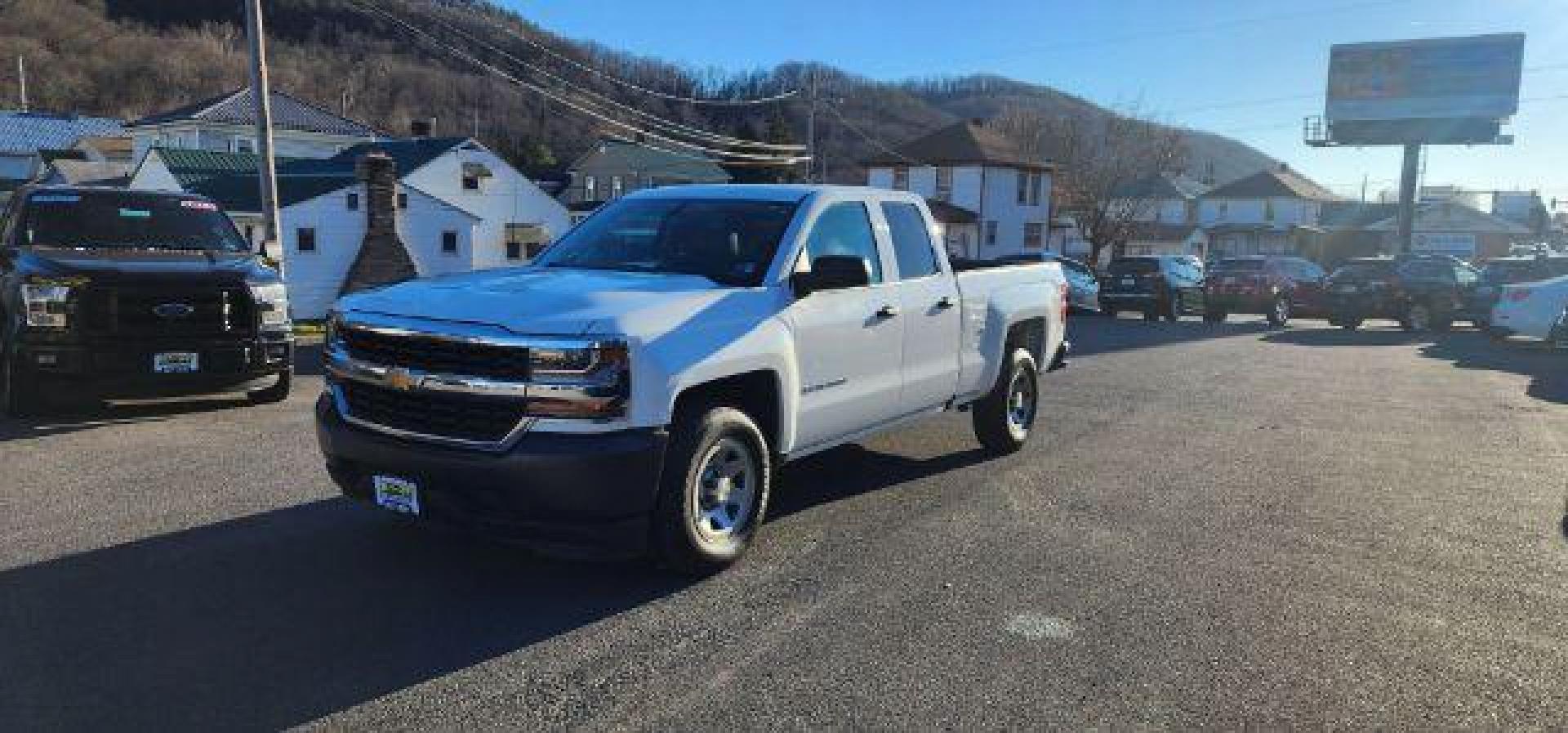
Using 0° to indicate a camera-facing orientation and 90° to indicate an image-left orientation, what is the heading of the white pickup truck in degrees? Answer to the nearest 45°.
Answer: approximately 45°

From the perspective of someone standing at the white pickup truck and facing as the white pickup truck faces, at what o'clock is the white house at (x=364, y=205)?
The white house is roughly at 4 o'clock from the white pickup truck.

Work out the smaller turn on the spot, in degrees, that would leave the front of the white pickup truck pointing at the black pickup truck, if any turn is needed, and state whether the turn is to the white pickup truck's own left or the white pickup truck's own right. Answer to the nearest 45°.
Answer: approximately 90° to the white pickup truck's own right
